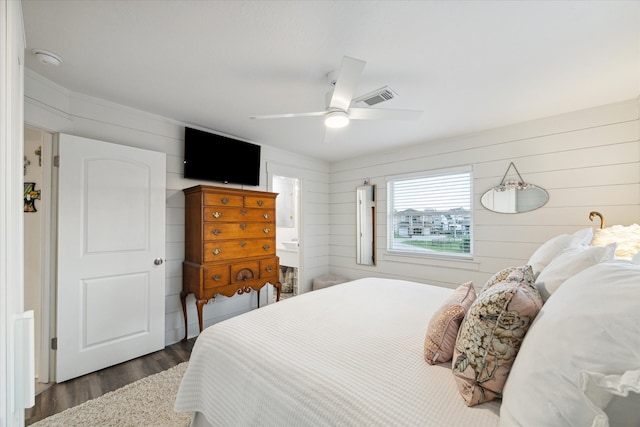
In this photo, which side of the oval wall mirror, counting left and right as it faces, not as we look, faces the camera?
front

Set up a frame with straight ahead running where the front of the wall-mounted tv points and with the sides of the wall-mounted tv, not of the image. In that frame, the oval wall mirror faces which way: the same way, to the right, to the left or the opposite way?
to the right

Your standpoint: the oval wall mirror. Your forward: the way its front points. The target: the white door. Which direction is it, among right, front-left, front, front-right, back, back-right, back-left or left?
front-right

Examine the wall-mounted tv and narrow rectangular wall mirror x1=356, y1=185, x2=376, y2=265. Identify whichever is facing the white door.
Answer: the narrow rectangular wall mirror

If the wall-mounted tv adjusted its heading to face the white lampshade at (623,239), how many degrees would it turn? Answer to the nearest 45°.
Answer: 0° — it already faces it

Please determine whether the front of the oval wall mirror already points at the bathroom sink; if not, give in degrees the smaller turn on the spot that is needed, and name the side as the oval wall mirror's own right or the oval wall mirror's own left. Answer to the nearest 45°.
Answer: approximately 90° to the oval wall mirror's own right

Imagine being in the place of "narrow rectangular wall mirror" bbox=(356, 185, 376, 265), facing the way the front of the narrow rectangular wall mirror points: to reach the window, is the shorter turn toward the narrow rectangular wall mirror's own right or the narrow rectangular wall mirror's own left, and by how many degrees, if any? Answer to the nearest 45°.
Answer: approximately 90° to the narrow rectangular wall mirror's own left

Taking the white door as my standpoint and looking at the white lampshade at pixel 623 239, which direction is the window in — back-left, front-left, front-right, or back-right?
front-left

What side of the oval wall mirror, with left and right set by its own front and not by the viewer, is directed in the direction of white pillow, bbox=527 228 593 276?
front

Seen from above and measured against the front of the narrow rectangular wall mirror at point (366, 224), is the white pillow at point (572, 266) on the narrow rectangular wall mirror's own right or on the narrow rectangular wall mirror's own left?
on the narrow rectangular wall mirror's own left

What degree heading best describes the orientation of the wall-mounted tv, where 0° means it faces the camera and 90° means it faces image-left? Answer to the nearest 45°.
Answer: approximately 315°

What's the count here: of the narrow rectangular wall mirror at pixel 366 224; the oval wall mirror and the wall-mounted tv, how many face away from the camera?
0

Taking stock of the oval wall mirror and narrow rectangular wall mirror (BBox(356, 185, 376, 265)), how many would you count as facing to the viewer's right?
0

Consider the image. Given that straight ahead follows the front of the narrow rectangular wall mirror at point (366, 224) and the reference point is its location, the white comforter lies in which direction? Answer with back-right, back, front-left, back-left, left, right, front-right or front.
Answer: front-left
